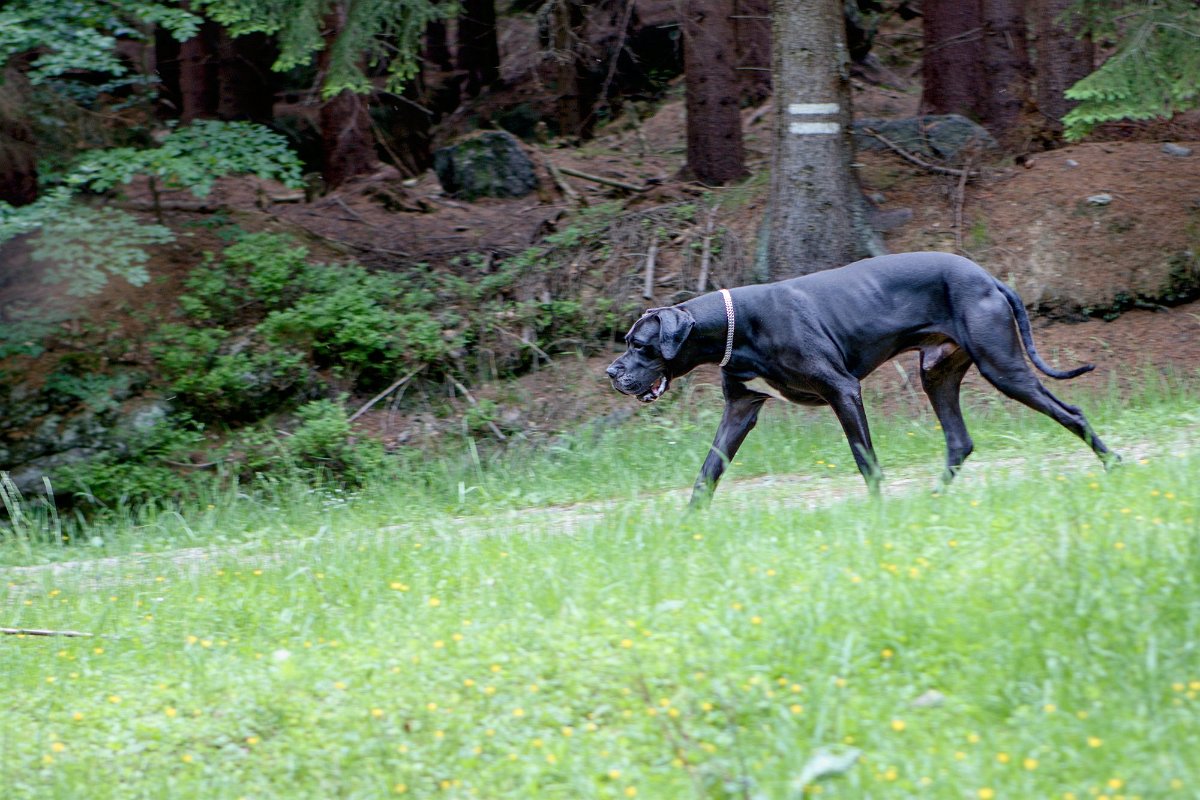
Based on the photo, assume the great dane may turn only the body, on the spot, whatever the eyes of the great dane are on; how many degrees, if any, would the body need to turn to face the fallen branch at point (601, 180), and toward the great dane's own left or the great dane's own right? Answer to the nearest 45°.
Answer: approximately 90° to the great dane's own right

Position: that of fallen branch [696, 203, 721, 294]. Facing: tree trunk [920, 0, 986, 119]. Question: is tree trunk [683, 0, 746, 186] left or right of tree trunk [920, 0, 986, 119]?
left

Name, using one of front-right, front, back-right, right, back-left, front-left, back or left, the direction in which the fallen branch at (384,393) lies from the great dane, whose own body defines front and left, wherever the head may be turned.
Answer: front-right

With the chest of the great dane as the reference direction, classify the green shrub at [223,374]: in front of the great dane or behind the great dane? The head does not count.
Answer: in front

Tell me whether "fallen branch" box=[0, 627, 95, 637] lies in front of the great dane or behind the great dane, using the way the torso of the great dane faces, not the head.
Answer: in front

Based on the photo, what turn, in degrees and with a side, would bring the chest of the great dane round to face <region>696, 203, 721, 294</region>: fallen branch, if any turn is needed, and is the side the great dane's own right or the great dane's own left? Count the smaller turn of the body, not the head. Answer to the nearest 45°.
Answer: approximately 90° to the great dane's own right

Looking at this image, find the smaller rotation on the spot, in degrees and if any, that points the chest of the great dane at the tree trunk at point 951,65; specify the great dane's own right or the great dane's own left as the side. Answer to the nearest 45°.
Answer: approximately 90° to the great dane's own right

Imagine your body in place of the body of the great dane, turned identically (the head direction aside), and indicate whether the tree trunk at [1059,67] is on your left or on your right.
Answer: on your right

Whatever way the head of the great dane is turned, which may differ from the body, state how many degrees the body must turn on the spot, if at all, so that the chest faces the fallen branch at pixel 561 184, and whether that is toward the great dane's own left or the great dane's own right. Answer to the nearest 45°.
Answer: approximately 90° to the great dane's own right

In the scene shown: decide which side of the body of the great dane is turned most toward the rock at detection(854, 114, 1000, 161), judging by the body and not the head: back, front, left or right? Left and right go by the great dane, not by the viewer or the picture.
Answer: right

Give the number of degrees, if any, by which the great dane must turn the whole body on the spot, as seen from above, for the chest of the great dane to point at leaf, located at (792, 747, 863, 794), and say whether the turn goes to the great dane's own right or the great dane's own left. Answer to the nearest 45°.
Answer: approximately 90° to the great dane's own left

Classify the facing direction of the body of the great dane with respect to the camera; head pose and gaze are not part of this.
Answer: to the viewer's left

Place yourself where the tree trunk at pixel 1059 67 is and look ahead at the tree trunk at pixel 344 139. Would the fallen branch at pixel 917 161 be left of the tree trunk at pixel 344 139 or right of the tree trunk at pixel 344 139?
left

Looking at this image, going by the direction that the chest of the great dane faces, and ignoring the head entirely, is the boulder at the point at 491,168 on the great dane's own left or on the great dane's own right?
on the great dane's own right

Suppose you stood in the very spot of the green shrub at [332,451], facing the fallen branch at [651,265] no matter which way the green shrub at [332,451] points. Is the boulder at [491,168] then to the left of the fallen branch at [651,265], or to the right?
left

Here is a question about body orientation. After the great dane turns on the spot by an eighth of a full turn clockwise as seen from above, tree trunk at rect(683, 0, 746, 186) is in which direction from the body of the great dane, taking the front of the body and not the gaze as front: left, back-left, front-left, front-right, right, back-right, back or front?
front-right
